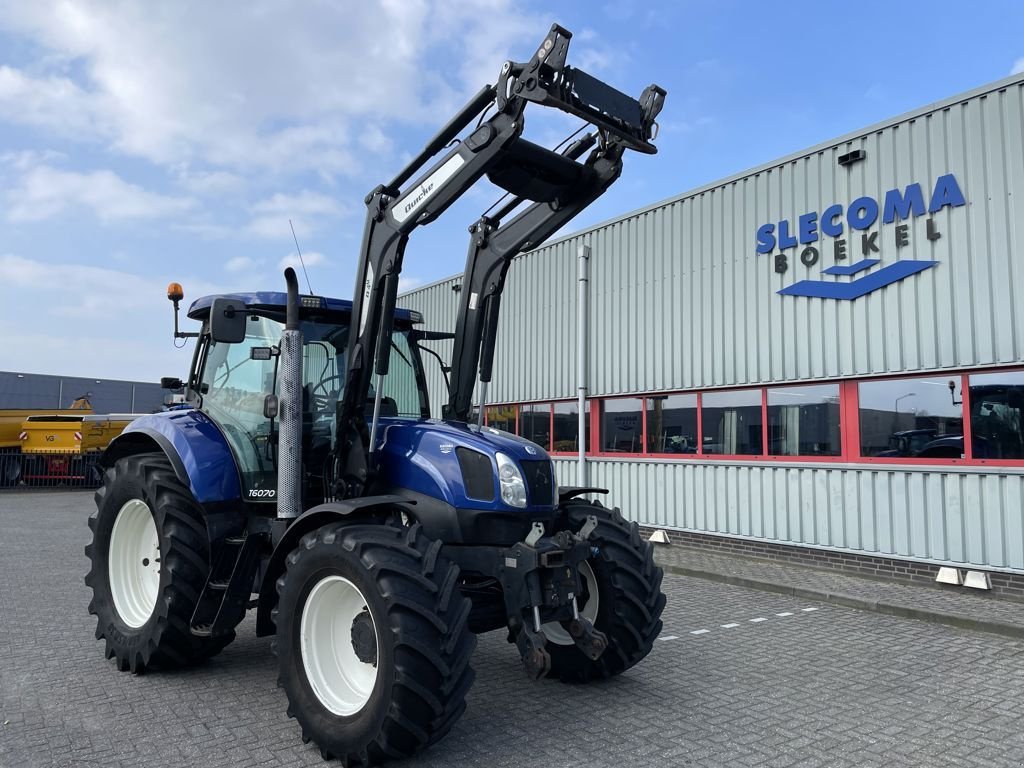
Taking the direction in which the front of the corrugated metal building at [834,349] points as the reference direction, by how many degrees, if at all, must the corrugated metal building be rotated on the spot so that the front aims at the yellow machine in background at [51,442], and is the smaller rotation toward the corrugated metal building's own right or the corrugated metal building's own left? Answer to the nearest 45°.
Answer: approximately 45° to the corrugated metal building's own right

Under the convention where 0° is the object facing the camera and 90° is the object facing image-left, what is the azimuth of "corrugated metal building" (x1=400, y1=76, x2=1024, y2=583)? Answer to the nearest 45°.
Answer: approximately 45°

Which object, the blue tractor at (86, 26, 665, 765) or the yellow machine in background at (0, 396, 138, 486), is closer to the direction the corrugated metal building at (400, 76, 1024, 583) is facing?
the blue tractor

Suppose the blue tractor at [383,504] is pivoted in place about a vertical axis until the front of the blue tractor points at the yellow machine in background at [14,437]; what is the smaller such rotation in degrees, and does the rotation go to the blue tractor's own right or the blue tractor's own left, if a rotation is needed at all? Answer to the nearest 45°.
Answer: approximately 180°

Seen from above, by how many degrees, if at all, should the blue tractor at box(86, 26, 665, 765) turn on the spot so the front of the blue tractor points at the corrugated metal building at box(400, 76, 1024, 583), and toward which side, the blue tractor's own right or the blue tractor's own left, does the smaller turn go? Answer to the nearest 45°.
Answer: approximately 90° to the blue tractor's own left

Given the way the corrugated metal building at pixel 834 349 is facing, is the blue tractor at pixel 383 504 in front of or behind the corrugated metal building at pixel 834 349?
in front

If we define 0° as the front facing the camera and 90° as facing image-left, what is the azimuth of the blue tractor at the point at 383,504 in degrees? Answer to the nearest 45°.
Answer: approximately 315°

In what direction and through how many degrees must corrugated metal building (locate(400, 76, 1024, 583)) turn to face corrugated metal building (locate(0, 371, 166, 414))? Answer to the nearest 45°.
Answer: approximately 90° to its right

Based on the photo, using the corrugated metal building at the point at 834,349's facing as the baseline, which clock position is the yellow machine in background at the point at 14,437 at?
The yellow machine in background is roughly at 2 o'clock from the corrugated metal building.
